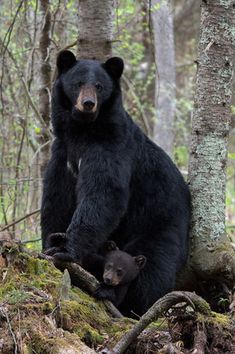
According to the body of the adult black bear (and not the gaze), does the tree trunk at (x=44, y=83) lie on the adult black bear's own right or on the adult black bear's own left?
on the adult black bear's own right

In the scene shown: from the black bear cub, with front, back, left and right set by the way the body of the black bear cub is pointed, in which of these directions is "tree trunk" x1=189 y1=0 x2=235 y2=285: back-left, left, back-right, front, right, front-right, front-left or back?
back

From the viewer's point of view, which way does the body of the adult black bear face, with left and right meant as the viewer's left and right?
facing the viewer and to the left of the viewer

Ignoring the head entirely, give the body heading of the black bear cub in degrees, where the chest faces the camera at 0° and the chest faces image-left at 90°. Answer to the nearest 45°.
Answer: approximately 45°

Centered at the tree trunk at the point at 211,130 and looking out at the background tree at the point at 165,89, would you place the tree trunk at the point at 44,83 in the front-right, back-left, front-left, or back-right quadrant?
front-left

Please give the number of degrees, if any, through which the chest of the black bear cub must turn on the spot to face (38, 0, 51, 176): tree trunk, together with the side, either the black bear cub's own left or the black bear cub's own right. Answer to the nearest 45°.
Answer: approximately 135° to the black bear cub's own right

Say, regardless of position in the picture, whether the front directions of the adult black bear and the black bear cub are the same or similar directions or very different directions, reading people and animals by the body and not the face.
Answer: same or similar directions
